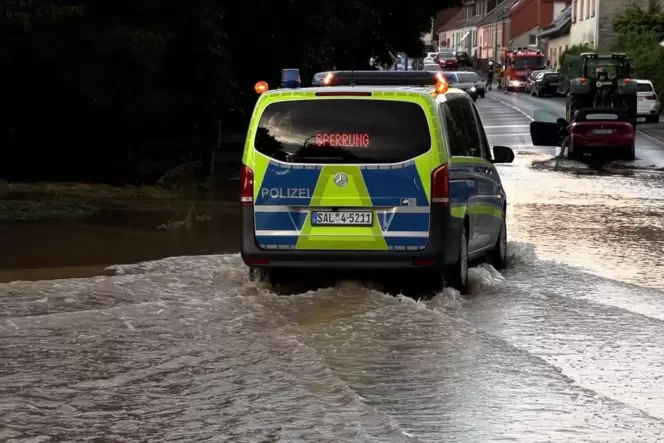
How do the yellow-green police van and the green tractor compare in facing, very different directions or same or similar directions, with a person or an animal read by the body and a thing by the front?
same or similar directions

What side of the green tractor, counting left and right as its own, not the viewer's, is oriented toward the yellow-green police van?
back

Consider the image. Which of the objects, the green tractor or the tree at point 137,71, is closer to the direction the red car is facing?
the green tractor

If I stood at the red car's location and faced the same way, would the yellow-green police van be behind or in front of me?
behind

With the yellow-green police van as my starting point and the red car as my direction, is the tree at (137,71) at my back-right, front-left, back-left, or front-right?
front-left

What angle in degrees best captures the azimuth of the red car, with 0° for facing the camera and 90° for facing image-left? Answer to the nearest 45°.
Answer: approximately 180°

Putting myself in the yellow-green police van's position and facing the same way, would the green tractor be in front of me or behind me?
in front

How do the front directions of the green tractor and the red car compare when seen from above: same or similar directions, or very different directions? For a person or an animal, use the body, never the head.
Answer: same or similar directions

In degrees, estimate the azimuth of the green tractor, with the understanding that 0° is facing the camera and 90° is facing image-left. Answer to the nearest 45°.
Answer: approximately 180°

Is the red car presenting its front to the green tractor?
yes

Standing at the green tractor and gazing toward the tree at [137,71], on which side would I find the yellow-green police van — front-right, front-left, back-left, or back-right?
front-left

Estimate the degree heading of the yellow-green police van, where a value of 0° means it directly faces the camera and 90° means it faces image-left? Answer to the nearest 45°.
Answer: approximately 180°

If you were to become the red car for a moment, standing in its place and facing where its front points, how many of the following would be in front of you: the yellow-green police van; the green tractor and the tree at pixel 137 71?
1
